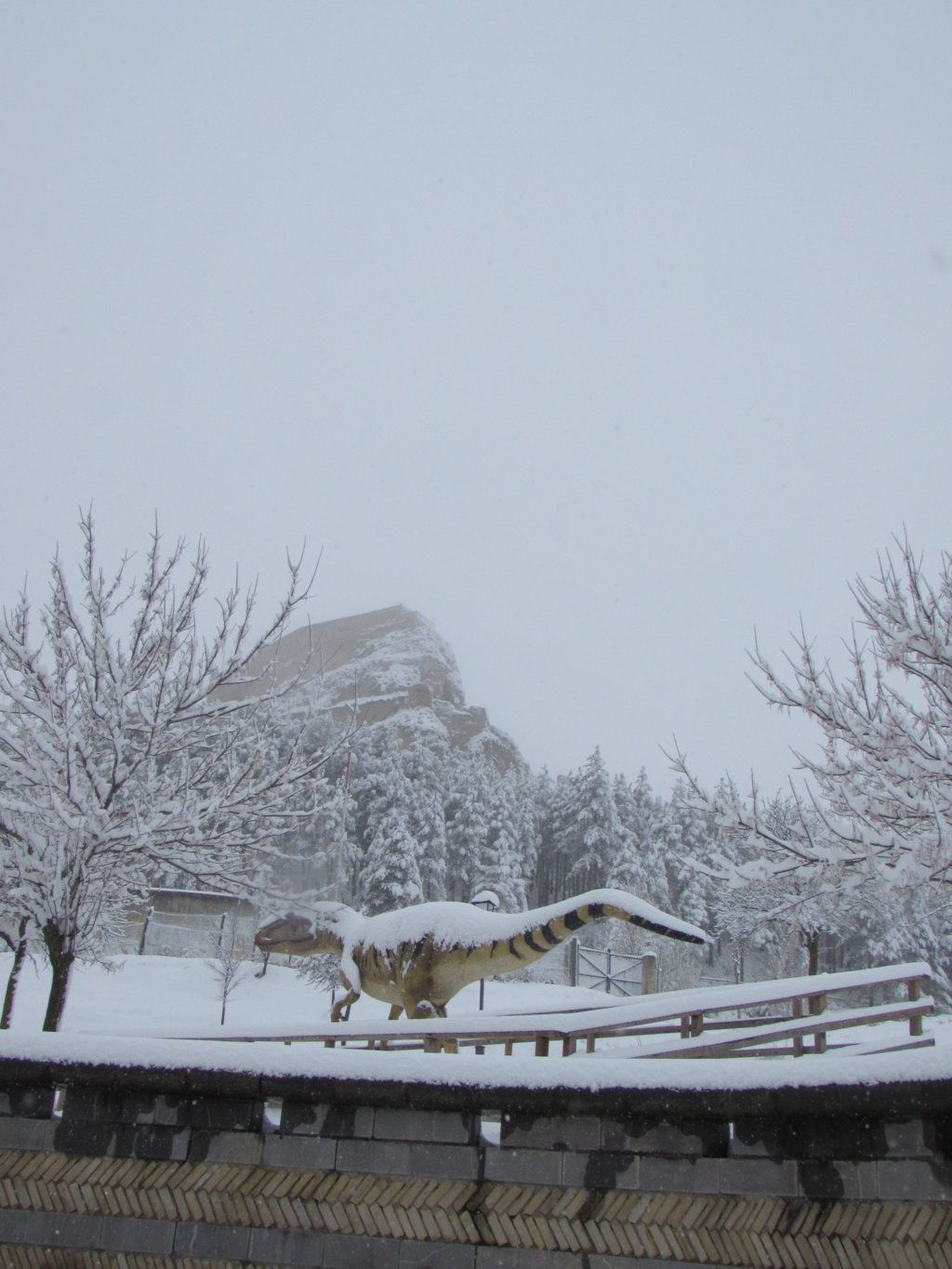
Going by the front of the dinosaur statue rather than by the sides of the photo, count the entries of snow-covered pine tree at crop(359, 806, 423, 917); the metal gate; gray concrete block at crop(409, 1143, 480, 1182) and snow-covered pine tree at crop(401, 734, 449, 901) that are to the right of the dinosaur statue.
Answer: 3

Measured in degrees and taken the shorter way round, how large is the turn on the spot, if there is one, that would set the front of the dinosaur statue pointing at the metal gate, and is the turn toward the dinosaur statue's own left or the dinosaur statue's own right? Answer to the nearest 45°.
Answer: approximately 90° to the dinosaur statue's own right

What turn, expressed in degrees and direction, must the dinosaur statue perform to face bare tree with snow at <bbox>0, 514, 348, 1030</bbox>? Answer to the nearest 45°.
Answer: approximately 45° to its left

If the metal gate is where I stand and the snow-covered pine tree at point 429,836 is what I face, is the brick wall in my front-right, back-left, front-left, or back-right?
back-left

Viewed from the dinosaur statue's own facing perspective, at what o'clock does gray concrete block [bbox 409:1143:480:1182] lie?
The gray concrete block is roughly at 9 o'clock from the dinosaur statue.

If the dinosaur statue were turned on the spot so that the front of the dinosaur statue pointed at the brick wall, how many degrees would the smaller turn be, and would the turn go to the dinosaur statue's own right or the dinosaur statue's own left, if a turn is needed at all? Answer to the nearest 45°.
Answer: approximately 90° to the dinosaur statue's own left

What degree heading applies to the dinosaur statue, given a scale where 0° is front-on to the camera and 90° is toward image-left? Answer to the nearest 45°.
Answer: approximately 90°

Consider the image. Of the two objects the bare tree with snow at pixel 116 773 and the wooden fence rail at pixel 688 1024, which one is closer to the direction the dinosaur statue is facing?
the bare tree with snow

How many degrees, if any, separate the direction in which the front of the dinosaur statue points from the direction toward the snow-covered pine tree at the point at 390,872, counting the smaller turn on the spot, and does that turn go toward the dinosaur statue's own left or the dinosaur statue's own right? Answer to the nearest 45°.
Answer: approximately 90° to the dinosaur statue's own right

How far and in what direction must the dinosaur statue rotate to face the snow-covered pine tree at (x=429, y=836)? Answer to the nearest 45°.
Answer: approximately 90° to its right
